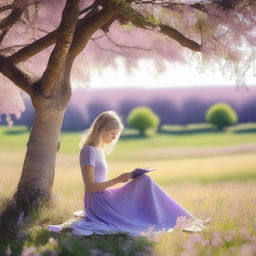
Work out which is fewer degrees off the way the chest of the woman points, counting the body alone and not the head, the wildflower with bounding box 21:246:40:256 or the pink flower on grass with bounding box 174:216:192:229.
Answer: the pink flower on grass

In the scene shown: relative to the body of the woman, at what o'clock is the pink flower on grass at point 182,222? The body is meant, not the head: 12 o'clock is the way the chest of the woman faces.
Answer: The pink flower on grass is roughly at 1 o'clock from the woman.

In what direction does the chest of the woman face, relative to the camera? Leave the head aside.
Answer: to the viewer's right

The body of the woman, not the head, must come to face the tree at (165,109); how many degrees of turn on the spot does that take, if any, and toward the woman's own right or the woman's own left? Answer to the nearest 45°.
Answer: approximately 90° to the woman's own left

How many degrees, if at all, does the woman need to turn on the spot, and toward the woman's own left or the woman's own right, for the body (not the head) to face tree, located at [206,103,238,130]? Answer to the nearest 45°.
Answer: approximately 90° to the woman's own left
